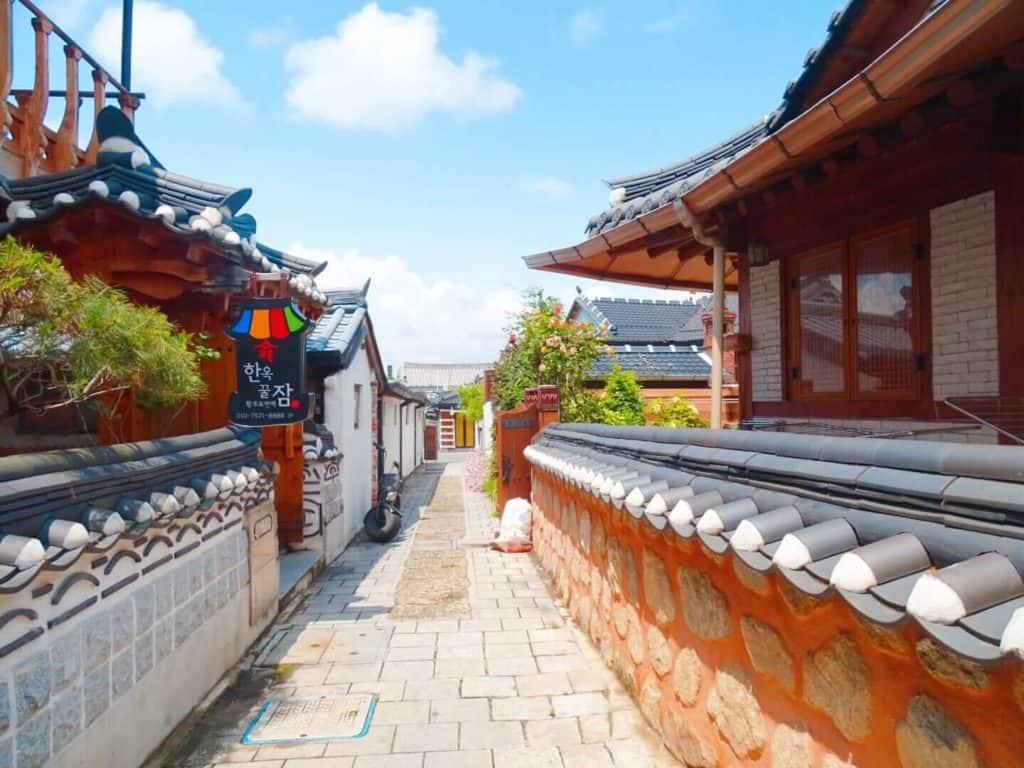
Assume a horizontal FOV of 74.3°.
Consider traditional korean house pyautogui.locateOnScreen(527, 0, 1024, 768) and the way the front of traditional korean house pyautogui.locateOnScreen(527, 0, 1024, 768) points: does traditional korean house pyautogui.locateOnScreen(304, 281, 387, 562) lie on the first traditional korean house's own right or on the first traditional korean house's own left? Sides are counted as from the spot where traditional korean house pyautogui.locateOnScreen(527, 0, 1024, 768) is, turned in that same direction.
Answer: on the first traditional korean house's own right

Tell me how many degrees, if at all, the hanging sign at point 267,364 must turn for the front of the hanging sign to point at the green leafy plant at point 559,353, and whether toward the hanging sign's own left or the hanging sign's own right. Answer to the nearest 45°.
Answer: approximately 135° to the hanging sign's own left

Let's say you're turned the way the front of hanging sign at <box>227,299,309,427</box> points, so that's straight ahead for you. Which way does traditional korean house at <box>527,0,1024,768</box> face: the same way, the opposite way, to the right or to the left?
to the right

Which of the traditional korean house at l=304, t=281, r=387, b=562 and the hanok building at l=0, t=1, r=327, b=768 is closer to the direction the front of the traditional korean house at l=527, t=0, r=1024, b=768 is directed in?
the hanok building

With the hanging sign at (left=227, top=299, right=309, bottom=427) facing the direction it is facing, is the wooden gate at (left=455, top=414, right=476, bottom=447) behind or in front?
behind

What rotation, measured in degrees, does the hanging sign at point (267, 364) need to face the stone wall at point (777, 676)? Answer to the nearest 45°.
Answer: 0° — it already faces it

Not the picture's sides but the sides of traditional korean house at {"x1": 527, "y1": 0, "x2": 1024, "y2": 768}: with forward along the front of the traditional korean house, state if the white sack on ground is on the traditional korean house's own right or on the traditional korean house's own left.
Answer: on the traditional korean house's own right

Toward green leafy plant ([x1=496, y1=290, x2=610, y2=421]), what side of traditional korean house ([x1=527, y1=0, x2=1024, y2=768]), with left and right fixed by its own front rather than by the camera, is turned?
right

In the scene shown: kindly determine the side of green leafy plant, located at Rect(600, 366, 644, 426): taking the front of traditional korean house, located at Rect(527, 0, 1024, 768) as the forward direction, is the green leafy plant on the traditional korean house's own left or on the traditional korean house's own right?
on the traditional korean house's own right

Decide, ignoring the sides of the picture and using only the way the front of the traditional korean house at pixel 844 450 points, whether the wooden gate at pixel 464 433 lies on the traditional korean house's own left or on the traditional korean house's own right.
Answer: on the traditional korean house's own right
